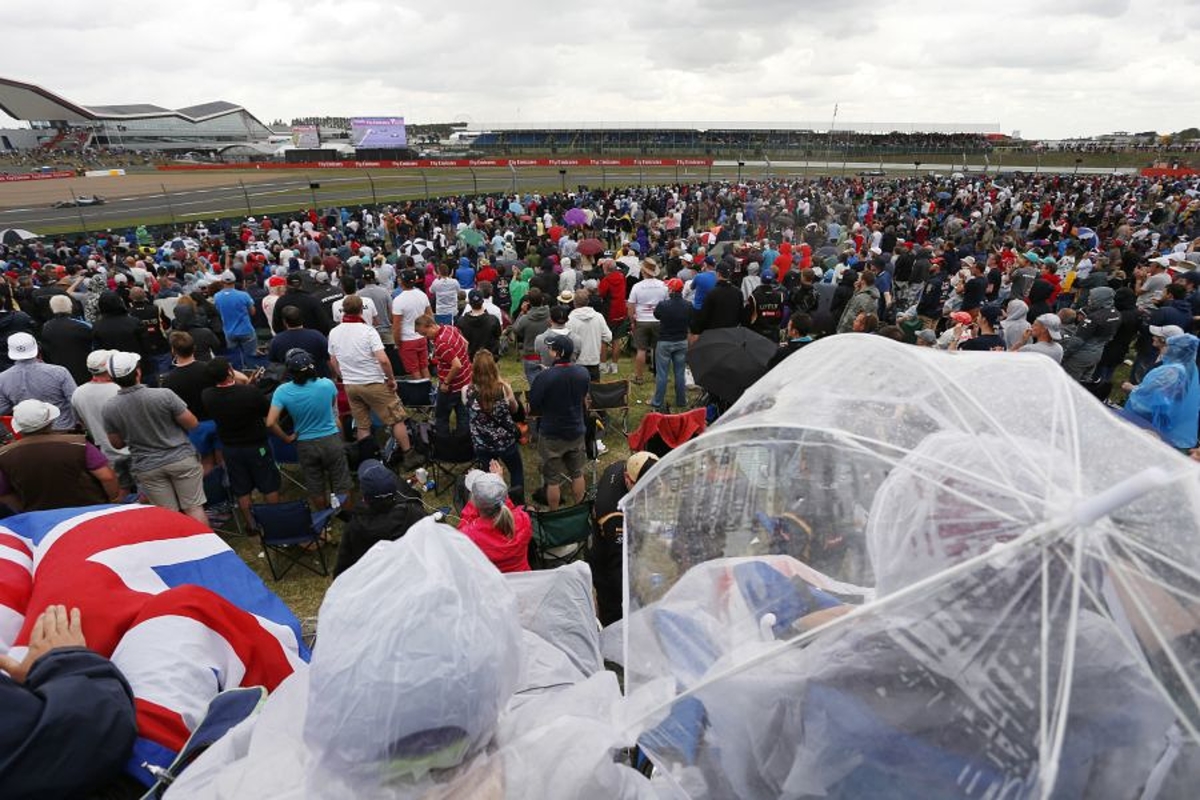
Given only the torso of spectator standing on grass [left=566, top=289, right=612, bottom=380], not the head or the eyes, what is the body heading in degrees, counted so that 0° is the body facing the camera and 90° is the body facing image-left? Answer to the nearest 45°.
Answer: approximately 180°

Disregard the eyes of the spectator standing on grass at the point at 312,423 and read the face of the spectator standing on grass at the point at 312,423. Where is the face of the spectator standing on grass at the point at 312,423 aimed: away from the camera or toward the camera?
away from the camera

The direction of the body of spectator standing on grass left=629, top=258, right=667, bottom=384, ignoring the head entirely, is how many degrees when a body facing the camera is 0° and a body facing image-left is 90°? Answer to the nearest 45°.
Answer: approximately 180°

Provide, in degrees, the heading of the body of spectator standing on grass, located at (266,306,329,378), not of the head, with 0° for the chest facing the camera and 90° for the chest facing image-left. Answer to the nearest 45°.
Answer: approximately 180°

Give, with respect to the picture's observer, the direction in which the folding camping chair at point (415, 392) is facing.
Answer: facing away from the viewer

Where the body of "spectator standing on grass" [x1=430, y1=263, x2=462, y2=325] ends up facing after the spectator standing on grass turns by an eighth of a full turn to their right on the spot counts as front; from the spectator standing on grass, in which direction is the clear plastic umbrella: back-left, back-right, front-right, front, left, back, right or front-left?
back-right

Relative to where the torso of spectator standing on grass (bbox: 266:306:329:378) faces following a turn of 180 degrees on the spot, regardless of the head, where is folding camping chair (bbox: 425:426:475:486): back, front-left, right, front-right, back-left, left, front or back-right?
front-left

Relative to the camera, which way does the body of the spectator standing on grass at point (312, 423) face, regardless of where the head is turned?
away from the camera

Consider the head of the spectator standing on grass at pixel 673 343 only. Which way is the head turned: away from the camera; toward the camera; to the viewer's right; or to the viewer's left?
away from the camera

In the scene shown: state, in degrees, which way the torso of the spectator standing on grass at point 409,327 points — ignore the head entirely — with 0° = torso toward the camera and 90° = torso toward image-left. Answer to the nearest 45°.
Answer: approximately 180°

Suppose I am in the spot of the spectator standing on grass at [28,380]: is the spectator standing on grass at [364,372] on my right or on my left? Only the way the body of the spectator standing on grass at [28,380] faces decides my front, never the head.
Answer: on my right

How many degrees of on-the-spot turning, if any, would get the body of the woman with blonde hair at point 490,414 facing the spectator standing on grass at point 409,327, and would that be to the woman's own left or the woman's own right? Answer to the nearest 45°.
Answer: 0° — they already face them

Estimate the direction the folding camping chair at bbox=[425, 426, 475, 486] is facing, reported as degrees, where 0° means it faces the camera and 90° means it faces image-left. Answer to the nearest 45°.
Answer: approximately 180°

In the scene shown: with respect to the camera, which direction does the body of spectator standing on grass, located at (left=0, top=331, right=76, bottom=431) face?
away from the camera

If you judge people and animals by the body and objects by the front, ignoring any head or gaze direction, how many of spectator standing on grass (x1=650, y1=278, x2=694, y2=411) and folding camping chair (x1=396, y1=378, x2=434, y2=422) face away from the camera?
2

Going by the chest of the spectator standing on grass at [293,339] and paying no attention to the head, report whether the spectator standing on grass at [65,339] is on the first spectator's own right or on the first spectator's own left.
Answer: on the first spectator's own left
